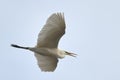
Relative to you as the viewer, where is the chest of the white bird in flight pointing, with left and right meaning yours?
facing to the right of the viewer
